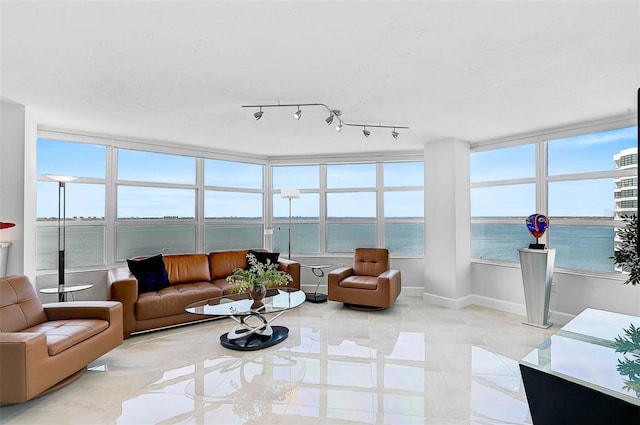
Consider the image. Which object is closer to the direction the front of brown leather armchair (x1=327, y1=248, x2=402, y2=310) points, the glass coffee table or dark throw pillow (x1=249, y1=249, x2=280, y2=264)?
the glass coffee table

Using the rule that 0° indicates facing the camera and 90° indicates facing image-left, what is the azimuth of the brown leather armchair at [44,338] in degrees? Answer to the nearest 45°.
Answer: approximately 315°

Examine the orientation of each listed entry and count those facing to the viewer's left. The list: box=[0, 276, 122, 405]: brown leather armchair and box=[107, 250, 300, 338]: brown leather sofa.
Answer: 0

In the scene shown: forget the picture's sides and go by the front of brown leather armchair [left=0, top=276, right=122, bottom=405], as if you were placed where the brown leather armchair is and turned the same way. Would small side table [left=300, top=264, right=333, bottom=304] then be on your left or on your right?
on your left

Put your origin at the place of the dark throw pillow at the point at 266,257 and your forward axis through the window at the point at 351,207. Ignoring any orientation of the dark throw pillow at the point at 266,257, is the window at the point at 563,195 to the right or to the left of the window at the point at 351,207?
right

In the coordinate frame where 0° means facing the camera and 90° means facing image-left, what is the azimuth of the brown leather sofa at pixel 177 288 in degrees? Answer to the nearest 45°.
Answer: approximately 315°

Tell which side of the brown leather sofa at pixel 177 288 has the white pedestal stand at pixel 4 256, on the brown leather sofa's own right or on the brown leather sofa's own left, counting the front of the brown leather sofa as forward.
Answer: on the brown leather sofa's own right

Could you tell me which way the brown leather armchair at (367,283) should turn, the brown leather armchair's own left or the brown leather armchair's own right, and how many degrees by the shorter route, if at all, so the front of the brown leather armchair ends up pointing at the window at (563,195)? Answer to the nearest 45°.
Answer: approximately 135° to the brown leather armchair's own left

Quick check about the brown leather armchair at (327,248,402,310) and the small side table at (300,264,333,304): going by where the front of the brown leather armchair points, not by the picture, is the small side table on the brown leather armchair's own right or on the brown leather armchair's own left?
on the brown leather armchair's own right

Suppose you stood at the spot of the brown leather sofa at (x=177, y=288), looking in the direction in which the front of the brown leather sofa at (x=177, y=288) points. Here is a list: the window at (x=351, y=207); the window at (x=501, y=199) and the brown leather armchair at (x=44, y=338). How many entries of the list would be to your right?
1
